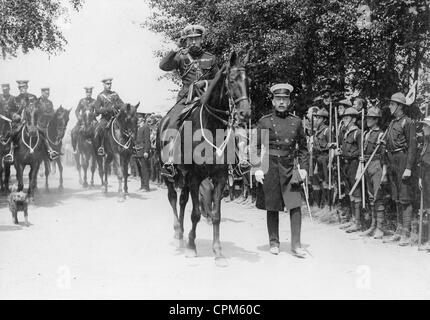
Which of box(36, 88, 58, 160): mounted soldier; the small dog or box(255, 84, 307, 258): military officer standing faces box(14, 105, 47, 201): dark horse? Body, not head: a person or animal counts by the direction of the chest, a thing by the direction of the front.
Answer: the mounted soldier

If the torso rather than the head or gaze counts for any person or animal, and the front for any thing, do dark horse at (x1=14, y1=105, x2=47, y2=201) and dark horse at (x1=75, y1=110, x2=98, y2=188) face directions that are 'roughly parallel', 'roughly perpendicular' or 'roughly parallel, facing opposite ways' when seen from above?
roughly parallel

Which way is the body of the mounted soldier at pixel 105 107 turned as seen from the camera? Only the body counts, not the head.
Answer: toward the camera

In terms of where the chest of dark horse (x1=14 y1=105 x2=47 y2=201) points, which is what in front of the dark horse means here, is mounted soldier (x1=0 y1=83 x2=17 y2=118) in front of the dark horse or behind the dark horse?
behind

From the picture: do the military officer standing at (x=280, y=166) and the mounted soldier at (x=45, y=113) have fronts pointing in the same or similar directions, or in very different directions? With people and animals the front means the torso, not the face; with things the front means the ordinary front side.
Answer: same or similar directions

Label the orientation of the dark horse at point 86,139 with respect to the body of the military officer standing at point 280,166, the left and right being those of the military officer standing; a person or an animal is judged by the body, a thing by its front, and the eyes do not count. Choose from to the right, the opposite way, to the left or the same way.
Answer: the same way

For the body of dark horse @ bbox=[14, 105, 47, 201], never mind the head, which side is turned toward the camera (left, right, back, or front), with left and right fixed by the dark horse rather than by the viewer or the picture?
front

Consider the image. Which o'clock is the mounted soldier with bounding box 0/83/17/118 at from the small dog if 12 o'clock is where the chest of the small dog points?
The mounted soldier is roughly at 6 o'clock from the small dog.

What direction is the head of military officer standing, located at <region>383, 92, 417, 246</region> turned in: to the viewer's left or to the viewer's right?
to the viewer's left

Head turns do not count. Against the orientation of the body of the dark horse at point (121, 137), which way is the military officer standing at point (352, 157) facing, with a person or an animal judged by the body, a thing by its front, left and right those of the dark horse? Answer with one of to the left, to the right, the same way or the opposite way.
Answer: to the right

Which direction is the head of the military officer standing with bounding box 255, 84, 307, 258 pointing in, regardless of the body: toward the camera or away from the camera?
toward the camera

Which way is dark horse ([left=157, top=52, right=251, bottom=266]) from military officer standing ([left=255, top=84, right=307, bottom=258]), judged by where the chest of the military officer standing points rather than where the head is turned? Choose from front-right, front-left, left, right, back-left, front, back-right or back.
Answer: front-right

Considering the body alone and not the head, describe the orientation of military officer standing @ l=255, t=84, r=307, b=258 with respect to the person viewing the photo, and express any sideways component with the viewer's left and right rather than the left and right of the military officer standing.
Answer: facing the viewer

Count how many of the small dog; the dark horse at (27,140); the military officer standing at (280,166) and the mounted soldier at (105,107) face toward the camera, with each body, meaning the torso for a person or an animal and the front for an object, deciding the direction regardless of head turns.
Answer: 4

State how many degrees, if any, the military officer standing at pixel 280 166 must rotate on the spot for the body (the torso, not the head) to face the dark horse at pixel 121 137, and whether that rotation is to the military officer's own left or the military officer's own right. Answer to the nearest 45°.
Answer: approximately 135° to the military officer's own right
